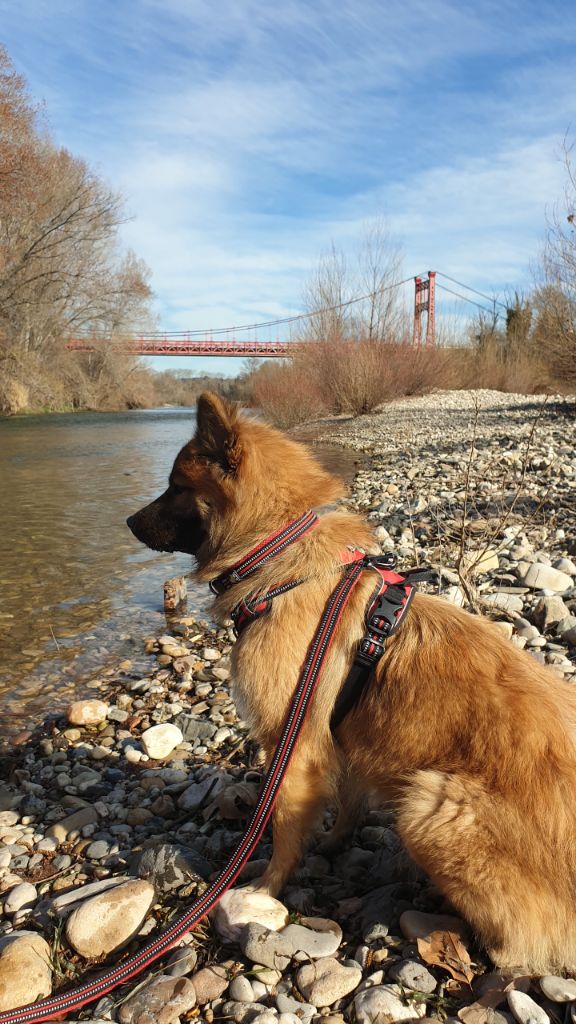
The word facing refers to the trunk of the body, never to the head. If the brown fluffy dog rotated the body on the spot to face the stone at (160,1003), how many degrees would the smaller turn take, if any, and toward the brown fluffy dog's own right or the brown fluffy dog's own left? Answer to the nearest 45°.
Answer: approximately 45° to the brown fluffy dog's own left

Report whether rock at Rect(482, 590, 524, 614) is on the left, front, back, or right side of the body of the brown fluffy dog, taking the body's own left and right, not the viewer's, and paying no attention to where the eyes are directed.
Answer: right

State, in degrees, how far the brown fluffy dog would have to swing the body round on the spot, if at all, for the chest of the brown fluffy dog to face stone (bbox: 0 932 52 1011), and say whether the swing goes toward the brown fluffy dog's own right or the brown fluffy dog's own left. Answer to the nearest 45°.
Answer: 0° — it already faces it

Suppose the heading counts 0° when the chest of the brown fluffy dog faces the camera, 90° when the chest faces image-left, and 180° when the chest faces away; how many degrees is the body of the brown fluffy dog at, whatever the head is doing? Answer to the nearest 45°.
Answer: approximately 90°

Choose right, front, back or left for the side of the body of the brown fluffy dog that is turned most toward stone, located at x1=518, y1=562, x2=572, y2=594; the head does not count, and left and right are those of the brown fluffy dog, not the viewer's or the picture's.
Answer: right

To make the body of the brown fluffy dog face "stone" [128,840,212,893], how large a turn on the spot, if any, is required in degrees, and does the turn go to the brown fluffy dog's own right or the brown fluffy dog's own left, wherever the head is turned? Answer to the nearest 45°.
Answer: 0° — it already faces it

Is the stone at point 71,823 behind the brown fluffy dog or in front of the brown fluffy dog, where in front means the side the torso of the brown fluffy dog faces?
in front
